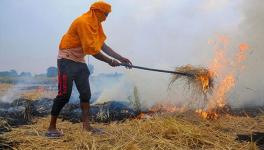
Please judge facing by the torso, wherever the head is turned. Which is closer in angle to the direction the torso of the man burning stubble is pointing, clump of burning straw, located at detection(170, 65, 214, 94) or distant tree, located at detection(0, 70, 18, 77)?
the clump of burning straw

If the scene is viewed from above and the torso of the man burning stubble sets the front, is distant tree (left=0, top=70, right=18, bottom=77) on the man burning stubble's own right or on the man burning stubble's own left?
on the man burning stubble's own left

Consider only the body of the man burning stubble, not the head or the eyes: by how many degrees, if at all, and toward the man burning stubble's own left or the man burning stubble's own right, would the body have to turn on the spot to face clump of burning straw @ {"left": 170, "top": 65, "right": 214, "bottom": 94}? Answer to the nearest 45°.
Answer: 0° — they already face it

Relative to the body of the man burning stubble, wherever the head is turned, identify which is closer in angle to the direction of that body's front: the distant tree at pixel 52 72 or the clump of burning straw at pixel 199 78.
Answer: the clump of burning straw

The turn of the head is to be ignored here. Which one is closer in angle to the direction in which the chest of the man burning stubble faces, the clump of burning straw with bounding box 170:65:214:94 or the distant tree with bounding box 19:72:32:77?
the clump of burning straw

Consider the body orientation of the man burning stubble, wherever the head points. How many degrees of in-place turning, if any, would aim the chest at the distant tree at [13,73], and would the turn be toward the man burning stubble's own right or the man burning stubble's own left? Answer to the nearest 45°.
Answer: approximately 90° to the man burning stubble's own left

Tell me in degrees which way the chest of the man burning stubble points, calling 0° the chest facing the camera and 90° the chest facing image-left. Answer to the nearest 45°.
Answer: approximately 270°

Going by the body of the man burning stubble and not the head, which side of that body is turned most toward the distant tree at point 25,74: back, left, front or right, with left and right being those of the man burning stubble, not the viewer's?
left

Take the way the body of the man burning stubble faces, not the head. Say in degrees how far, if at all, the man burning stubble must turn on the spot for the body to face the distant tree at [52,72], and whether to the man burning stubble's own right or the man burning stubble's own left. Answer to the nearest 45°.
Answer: approximately 90° to the man burning stubble's own left
